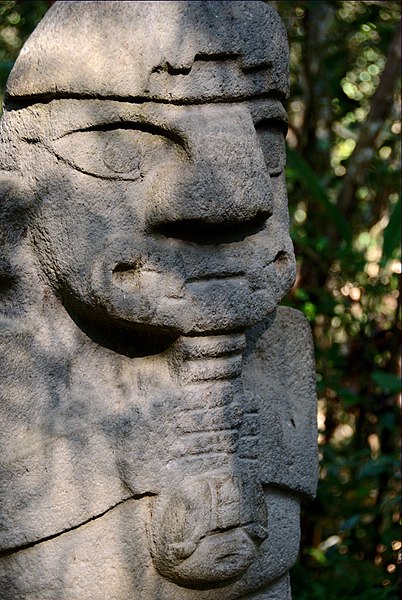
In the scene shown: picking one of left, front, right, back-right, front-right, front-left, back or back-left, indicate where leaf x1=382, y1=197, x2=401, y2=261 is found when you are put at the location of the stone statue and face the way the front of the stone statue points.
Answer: left

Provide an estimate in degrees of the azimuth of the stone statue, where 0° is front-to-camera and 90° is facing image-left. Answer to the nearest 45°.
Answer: approximately 315°

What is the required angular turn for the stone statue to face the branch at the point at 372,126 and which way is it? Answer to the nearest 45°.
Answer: approximately 90° to its left
